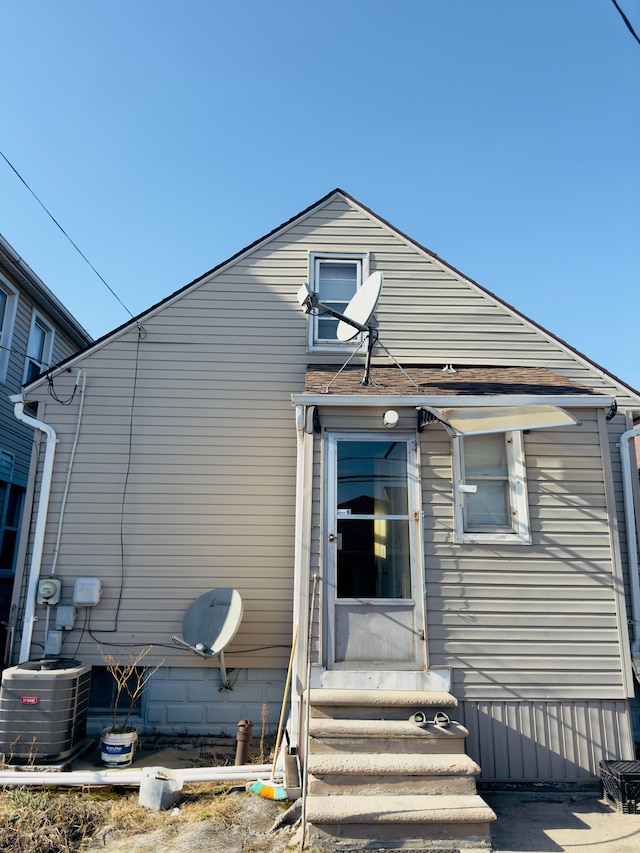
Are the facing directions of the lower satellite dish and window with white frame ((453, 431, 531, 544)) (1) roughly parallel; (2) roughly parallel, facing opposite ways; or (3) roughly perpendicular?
roughly parallel

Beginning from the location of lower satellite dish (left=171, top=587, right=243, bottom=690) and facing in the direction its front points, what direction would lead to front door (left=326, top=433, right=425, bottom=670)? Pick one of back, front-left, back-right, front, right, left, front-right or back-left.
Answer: left

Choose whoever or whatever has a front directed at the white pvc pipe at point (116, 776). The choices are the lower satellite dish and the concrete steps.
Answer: the lower satellite dish

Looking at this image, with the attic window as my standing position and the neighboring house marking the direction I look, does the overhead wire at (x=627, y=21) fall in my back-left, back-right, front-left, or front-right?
back-left

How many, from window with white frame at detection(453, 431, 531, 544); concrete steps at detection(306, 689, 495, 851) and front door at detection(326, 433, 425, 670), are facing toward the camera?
3

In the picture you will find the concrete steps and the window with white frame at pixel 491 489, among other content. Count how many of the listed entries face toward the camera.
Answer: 2

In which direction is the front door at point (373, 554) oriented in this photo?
toward the camera

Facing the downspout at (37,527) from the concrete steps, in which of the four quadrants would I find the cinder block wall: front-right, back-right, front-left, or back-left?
front-right

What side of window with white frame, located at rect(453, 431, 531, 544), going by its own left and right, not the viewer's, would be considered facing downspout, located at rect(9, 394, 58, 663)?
right

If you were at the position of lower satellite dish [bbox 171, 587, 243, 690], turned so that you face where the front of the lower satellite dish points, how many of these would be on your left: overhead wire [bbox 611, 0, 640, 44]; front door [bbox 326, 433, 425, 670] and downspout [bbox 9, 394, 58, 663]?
2

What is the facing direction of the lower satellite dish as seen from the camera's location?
facing the viewer and to the left of the viewer

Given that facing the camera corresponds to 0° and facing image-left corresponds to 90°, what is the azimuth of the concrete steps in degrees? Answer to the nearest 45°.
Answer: approximately 0°

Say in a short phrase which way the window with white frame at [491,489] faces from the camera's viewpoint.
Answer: facing the viewer
